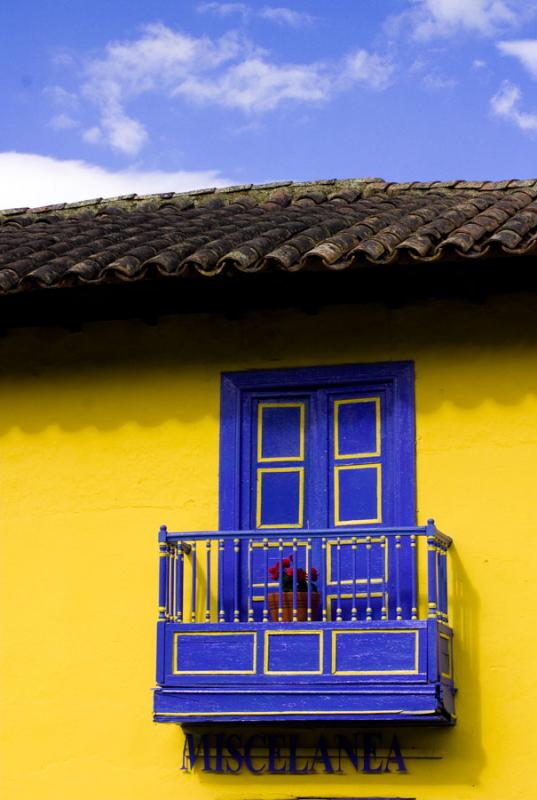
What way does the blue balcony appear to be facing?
toward the camera
